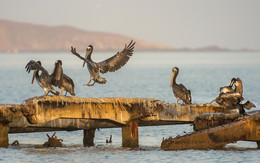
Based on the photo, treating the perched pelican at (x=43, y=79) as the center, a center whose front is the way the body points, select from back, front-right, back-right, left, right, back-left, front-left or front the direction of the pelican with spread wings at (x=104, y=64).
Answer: back-right

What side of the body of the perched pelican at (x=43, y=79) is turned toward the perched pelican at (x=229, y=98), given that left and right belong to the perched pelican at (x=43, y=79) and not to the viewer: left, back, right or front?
back

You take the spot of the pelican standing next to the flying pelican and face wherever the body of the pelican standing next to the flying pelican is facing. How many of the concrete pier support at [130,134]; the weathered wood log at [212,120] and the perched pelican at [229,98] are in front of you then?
0

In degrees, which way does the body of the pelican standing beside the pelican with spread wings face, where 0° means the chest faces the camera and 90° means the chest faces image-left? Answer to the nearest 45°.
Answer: approximately 90°

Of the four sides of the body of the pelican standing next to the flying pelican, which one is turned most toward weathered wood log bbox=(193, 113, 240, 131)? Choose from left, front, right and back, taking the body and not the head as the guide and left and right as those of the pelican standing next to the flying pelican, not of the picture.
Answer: back

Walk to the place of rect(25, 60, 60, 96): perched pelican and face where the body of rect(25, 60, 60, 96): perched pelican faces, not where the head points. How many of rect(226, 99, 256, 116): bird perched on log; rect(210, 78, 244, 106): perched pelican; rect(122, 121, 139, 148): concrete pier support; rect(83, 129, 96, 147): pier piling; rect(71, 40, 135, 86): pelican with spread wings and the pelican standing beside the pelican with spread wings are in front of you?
0

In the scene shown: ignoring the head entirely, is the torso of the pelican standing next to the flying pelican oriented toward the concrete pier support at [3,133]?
yes

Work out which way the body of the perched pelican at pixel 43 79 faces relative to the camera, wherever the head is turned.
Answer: to the viewer's left
